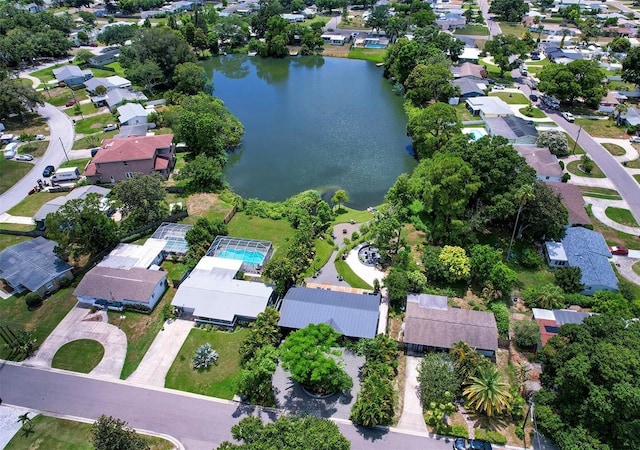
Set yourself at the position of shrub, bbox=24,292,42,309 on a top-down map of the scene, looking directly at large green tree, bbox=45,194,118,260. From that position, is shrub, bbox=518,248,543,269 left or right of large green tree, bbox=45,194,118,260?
right

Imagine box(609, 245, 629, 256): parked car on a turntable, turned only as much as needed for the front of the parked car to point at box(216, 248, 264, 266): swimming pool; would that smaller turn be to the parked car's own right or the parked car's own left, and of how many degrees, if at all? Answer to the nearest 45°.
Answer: approximately 45° to the parked car's own left

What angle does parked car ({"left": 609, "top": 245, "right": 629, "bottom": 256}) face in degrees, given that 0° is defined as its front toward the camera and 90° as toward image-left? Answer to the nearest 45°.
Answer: approximately 90°

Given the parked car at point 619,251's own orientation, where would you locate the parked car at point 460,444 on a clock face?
the parked car at point 460,444 is roughly at 9 o'clock from the parked car at point 619,251.

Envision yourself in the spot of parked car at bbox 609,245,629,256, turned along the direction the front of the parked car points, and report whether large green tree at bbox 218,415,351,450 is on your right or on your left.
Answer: on your left

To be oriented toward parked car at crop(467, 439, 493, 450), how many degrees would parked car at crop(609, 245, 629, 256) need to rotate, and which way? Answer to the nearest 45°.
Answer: approximately 90° to its left

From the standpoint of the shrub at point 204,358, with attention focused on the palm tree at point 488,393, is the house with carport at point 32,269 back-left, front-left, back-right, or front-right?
back-left

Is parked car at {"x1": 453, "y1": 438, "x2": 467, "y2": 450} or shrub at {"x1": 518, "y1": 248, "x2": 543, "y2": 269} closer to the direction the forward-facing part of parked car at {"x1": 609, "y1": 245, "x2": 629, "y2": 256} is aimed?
the shrub

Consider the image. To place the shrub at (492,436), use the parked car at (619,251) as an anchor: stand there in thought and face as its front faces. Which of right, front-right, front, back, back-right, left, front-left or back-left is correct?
left

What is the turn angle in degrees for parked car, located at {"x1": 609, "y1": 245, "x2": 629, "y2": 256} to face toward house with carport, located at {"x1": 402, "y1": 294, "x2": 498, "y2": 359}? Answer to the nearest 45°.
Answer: approximately 90° to its left

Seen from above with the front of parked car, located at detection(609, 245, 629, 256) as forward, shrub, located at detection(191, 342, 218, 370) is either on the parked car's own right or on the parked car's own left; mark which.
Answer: on the parked car's own left
